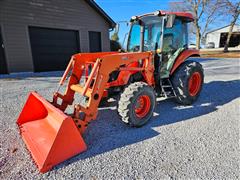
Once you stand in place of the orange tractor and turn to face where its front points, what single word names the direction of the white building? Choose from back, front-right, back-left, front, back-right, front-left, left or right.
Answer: back
